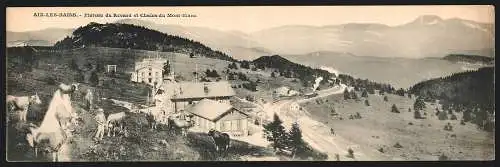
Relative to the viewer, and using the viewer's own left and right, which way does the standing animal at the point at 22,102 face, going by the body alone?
facing to the right of the viewer

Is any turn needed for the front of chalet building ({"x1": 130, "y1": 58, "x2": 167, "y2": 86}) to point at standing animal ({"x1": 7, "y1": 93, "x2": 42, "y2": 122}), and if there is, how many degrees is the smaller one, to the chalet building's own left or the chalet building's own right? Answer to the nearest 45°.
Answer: approximately 45° to the chalet building's own right

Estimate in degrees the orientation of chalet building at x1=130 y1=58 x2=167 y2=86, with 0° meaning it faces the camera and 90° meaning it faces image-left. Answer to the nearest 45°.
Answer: approximately 45°

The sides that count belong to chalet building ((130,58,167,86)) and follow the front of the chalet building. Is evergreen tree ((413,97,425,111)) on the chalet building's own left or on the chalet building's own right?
on the chalet building's own left
